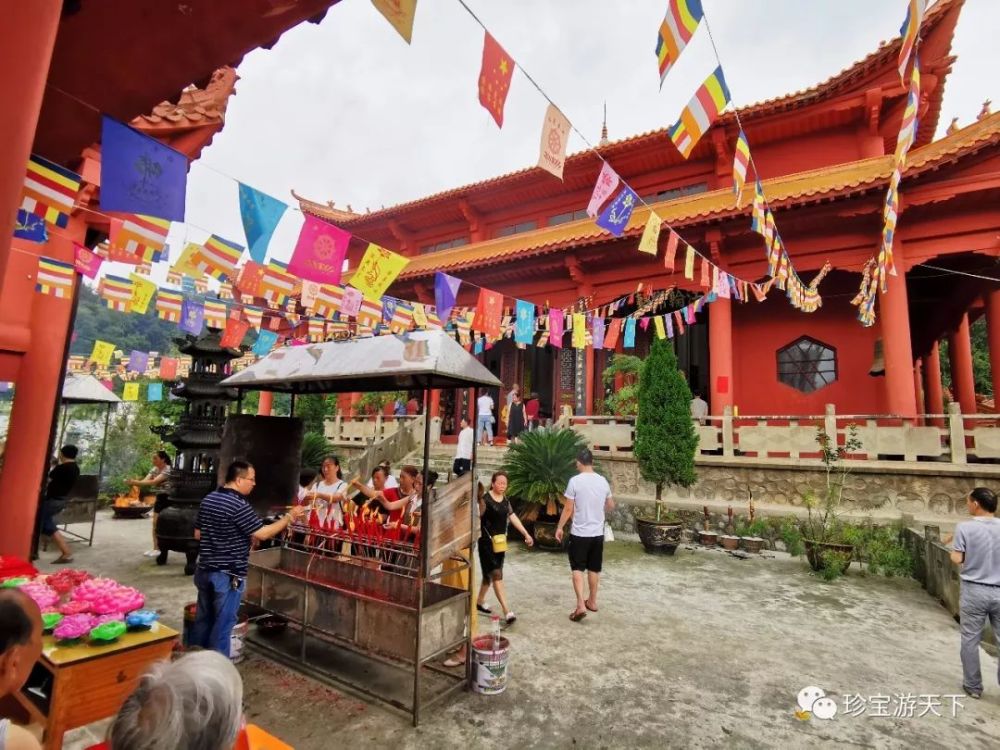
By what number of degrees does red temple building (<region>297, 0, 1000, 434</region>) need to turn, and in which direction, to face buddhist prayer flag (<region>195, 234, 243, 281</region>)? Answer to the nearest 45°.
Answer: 0° — it already faces it

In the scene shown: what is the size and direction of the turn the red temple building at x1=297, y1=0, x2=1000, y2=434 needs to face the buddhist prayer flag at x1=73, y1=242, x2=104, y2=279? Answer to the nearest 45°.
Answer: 0° — it already faces it

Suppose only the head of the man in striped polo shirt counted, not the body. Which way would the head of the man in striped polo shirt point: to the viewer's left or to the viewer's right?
to the viewer's right

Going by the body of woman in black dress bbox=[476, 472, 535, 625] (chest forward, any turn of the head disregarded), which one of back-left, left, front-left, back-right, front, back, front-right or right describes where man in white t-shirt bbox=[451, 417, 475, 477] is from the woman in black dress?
back-left

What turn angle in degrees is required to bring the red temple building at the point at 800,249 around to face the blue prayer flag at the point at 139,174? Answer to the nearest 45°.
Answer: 0° — it already faces it

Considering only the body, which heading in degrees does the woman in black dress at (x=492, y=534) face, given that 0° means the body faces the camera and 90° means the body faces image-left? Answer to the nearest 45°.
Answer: approximately 315°

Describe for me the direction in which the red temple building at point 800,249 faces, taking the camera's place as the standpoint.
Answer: facing the viewer and to the left of the viewer

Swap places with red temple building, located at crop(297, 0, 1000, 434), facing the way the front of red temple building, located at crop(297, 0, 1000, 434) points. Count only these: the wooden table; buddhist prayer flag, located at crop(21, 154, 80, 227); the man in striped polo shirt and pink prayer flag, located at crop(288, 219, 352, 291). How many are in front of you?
4

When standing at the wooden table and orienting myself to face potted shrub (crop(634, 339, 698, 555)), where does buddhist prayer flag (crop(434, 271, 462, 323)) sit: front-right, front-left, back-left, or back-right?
front-left

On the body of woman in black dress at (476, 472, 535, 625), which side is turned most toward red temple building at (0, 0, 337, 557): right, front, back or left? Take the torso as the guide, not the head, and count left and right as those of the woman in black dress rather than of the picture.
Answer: right

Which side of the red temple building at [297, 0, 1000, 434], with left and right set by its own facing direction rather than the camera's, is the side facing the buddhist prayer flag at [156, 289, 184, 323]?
front

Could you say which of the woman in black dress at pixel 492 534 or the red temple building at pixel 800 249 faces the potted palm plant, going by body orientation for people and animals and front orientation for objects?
the red temple building

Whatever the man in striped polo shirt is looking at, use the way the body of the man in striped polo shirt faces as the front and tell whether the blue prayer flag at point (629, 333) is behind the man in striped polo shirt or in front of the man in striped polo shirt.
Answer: in front

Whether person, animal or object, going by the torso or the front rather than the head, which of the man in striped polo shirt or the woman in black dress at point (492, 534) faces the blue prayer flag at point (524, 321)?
the man in striped polo shirt

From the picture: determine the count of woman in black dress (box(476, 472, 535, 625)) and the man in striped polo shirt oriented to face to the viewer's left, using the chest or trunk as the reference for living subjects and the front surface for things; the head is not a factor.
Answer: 0
